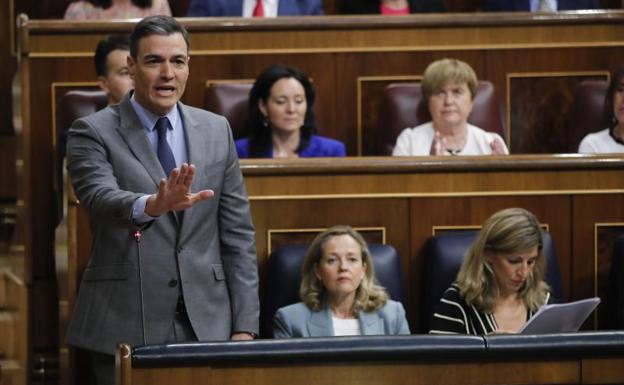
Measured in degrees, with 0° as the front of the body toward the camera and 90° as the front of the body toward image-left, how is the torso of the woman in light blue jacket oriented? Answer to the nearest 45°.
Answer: approximately 0°

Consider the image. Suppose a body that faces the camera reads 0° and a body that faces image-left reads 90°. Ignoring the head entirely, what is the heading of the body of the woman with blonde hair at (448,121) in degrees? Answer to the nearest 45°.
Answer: approximately 0°

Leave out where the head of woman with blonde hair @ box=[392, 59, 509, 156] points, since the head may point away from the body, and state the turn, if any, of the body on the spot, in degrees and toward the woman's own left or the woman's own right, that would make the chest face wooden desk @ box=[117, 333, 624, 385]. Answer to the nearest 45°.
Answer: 0° — they already face it

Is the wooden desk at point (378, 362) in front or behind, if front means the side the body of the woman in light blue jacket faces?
in front

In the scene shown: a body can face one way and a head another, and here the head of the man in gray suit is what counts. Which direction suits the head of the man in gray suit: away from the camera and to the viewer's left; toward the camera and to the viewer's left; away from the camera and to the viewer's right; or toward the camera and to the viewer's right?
toward the camera and to the viewer's right

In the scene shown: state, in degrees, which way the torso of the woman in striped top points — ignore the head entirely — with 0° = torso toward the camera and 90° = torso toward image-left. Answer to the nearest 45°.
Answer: approximately 315°

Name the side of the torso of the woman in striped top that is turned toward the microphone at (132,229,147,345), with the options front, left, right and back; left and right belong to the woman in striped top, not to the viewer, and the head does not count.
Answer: right
